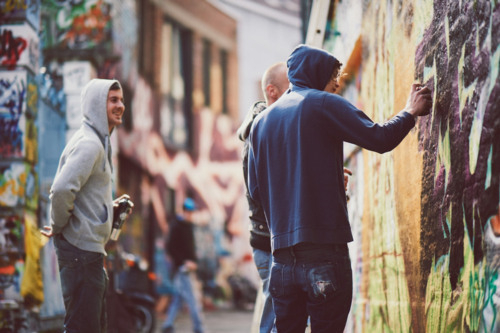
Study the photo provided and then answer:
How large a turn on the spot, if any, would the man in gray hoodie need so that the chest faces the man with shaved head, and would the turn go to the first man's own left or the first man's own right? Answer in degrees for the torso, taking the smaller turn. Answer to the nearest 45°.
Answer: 0° — they already face them

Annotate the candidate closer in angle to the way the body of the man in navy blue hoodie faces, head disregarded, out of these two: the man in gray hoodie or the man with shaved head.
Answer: the man with shaved head

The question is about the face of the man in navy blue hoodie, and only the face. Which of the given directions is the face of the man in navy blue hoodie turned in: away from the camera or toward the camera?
away from the camera

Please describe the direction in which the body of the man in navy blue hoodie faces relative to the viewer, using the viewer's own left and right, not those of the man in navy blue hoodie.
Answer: facing away from the viewer and to the right of the viewer

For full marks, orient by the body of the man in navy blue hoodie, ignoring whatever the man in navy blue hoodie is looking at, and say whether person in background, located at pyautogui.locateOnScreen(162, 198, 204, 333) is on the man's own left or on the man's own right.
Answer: on the man's own left

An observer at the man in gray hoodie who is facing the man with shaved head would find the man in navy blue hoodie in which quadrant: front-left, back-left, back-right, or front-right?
front-right

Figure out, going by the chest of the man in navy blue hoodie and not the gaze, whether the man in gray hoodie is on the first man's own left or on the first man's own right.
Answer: on the first man's own left

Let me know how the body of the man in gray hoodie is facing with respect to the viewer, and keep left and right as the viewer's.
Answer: facing to the right of the viewer

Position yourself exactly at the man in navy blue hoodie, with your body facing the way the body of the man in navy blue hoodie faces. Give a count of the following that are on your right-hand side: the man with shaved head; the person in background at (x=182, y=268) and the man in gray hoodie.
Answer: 0

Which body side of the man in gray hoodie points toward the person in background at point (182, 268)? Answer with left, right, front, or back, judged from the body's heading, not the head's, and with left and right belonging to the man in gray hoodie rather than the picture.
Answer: left

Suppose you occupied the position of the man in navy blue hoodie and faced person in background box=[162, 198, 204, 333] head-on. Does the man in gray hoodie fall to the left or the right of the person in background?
left
